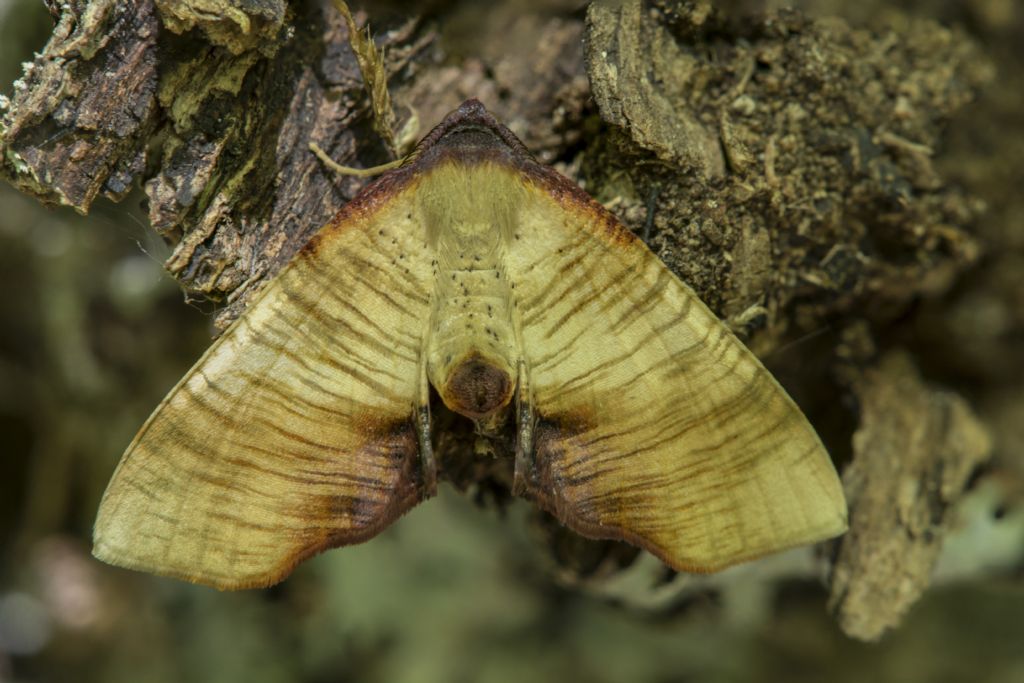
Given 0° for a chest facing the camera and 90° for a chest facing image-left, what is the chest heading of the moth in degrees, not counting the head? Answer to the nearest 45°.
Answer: approximately 180°
